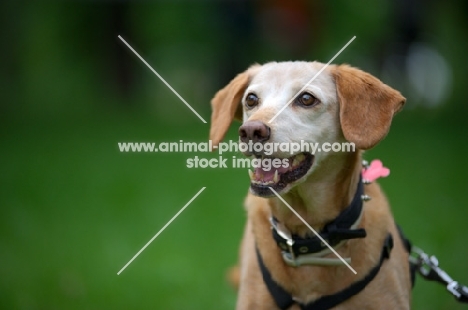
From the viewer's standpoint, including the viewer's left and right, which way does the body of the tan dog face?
facing the viewer and to the left of the viewer
